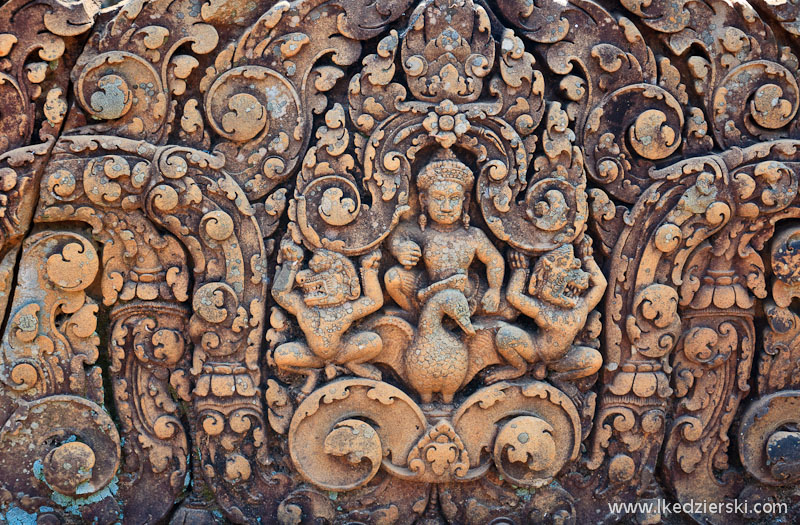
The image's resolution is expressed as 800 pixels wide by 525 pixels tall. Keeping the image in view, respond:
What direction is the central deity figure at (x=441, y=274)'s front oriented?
toward the camera
